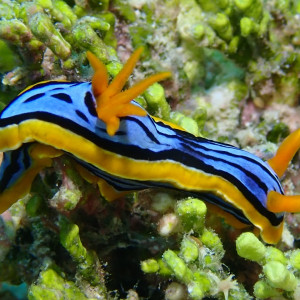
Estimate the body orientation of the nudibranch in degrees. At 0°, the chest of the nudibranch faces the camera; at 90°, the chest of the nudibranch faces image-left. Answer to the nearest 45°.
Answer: approximately 270°
